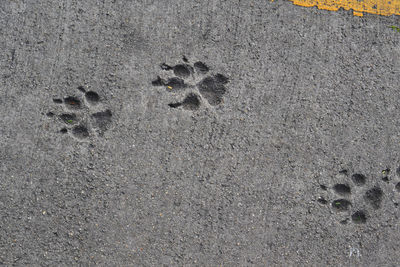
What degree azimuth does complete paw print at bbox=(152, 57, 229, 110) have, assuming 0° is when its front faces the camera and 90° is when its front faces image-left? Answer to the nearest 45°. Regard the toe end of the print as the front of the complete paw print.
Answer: approximately 90°

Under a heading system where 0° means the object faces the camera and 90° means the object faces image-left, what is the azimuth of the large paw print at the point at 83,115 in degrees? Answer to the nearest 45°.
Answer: approximately 90°

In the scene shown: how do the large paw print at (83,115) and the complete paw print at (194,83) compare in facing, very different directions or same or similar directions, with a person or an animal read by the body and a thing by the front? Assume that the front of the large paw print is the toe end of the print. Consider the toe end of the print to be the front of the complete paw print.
same or similar directions

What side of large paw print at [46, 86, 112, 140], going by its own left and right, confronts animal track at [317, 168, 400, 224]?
back

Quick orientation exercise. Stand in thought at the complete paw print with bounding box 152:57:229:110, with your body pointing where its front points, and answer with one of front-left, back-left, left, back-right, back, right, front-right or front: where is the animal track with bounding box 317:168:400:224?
back
